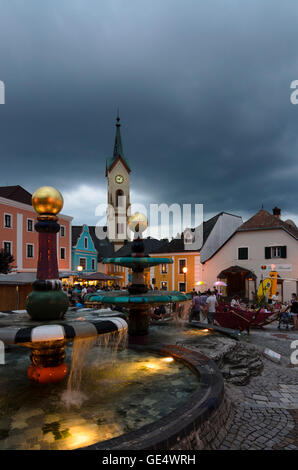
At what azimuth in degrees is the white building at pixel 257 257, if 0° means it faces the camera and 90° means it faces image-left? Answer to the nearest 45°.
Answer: approximately 0°

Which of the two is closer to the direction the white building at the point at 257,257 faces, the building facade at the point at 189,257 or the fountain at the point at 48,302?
the fountain
